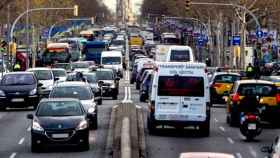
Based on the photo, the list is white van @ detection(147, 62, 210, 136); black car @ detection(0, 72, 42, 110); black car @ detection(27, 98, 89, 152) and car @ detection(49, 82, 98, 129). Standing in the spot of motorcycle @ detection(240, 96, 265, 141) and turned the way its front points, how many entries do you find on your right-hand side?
0

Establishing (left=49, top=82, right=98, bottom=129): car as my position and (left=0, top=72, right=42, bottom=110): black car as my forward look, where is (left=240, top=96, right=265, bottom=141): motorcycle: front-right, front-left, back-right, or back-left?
back-right

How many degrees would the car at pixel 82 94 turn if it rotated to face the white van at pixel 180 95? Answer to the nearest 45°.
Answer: approximately 45° to its left

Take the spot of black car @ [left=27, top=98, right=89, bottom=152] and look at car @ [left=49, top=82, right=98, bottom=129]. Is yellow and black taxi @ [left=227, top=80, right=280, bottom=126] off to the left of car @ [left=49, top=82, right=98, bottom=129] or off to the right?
right

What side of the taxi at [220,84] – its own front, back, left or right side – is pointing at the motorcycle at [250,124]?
back

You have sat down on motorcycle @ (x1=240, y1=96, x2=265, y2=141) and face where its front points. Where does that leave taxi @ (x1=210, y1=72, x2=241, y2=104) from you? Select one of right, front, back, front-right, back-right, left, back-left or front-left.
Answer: front

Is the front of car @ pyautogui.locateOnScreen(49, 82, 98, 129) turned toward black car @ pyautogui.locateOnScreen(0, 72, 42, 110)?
no

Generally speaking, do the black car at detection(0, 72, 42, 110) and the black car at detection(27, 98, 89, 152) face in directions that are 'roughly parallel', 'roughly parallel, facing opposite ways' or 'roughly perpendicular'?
roughly parallel

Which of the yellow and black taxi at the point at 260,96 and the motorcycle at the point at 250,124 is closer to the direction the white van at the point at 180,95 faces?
the yellow and black taxi

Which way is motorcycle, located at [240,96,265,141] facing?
away from the camera

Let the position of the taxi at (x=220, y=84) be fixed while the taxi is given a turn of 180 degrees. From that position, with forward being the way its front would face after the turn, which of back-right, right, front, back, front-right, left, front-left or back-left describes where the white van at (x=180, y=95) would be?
front

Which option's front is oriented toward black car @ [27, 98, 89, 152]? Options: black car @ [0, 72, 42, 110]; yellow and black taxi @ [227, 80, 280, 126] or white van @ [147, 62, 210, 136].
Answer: black car @ [0, 72, 42, 110]

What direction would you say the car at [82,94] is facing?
toward the camera

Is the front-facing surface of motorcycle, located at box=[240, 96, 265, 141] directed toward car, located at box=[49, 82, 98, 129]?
no

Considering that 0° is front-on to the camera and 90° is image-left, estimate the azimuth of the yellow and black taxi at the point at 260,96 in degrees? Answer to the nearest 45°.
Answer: approximately 180°

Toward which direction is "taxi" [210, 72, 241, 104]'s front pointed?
away from the camera

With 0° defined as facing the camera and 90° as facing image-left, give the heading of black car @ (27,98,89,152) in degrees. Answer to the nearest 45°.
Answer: approximately 0°

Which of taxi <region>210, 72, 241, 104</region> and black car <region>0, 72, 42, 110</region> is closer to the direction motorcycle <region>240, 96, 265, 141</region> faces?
the taxi

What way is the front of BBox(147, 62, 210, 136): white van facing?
away from the camera
